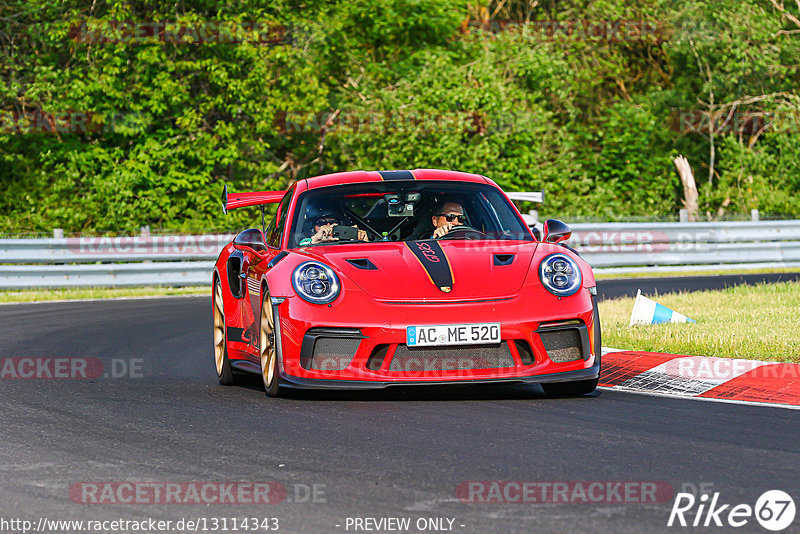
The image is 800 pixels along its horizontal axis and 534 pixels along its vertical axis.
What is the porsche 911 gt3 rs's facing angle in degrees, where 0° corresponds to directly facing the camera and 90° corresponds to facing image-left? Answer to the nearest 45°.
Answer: approximately 0°

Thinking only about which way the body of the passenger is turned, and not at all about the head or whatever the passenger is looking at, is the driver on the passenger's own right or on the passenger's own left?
on the passenger's own left

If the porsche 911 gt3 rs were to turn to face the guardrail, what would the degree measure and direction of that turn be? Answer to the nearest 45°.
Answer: approximately 180°

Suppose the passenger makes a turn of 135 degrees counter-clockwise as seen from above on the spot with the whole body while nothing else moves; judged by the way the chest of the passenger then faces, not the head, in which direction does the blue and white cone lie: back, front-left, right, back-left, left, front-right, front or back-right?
front

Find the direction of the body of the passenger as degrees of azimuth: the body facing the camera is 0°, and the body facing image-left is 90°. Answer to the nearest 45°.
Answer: approximately 0°
